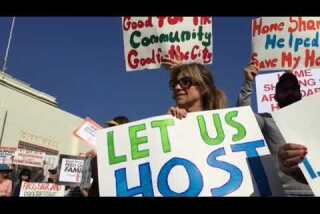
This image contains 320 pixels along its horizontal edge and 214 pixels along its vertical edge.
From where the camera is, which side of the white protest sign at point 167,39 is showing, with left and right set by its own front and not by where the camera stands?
front

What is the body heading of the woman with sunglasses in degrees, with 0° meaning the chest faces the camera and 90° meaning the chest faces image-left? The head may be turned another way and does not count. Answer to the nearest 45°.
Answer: approximately 45°

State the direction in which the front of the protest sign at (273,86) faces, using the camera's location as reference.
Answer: facing the viewer

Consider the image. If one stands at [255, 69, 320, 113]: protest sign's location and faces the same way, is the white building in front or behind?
behind

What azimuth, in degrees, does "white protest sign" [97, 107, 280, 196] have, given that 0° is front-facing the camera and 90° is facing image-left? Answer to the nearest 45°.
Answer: approximately 0°

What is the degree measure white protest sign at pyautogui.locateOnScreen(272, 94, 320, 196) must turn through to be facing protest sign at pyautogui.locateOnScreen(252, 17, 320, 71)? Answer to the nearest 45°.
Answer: approximately 180°

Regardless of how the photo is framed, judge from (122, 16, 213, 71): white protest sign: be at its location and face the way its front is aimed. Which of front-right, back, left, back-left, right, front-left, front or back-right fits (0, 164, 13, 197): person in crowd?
back-right

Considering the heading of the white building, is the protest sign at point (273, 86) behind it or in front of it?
in front

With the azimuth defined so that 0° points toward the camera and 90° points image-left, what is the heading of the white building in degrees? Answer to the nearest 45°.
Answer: approximately 315°

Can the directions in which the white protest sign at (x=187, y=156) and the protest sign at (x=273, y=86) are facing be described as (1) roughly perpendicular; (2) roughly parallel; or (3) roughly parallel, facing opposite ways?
roughly parallel

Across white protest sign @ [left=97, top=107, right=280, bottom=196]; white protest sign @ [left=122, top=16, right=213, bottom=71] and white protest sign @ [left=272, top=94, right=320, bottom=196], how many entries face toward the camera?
3

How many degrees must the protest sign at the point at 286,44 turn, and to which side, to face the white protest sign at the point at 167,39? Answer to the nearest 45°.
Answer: approximately 90° to its right
